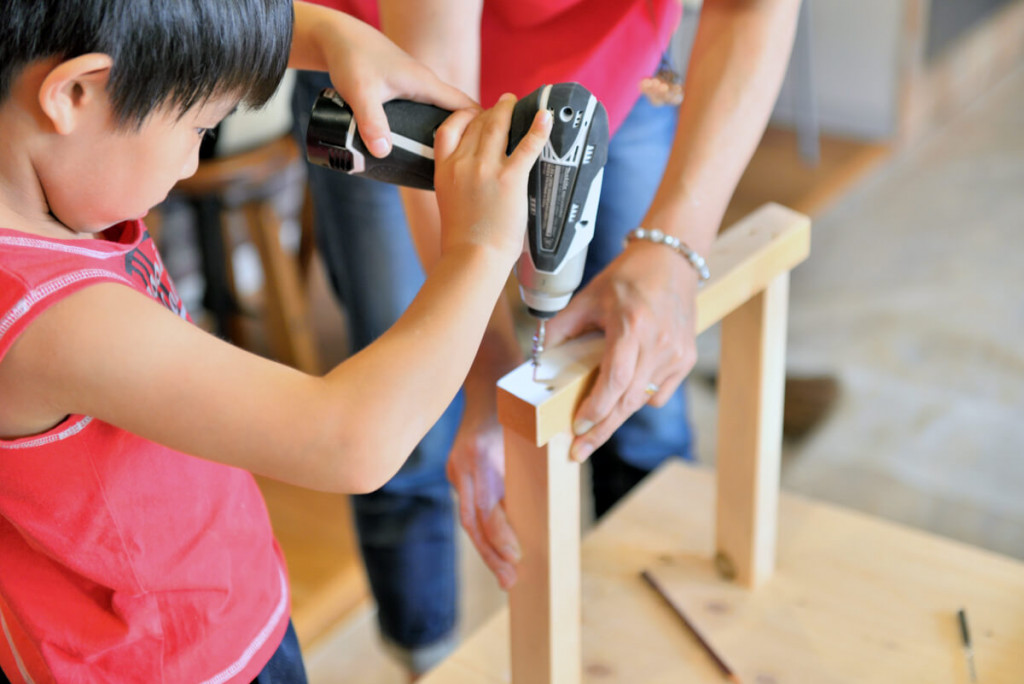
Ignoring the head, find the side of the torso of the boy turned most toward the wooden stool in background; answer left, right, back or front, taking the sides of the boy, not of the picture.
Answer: left

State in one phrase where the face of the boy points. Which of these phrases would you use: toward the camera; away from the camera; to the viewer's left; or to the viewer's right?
to the viewer's right

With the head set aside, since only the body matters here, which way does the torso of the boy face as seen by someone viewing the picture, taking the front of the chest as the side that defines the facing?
to the viewer's right
